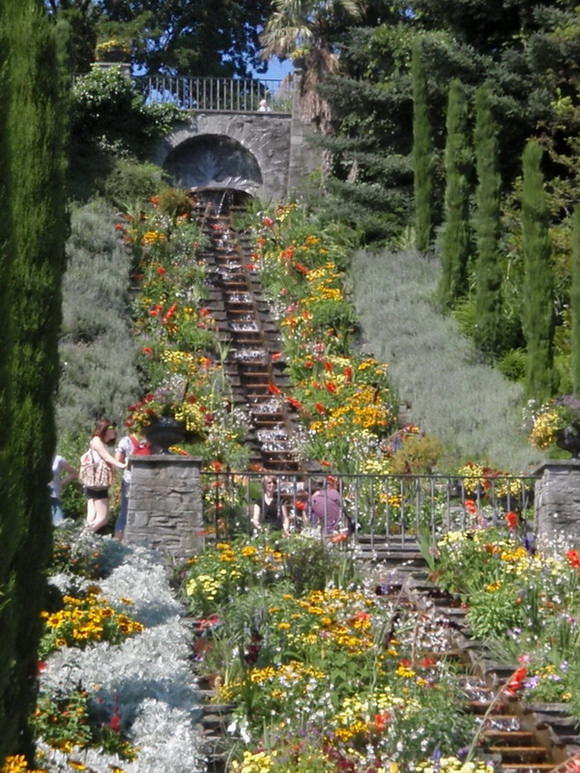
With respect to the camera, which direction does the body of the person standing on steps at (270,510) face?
toward the camera

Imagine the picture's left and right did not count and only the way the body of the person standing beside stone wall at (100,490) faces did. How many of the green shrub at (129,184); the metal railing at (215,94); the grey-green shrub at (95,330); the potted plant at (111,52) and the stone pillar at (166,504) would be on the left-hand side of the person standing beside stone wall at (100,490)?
4

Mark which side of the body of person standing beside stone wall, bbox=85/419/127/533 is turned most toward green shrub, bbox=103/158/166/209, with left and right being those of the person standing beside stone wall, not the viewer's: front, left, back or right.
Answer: left

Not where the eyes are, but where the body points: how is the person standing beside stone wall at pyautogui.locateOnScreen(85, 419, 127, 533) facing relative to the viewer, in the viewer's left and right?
facing to the right of the viewer

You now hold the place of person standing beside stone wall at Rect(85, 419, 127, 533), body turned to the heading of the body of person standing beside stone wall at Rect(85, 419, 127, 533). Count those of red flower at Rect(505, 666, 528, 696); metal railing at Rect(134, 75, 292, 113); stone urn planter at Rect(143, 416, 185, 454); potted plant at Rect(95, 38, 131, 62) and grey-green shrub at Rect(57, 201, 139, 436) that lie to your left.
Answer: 3

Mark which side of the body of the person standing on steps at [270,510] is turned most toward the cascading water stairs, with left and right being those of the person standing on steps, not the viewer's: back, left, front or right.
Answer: back

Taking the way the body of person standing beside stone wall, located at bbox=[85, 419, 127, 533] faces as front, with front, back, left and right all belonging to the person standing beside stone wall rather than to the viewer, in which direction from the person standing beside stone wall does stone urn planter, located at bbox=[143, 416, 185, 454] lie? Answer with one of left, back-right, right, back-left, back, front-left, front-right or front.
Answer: front-right

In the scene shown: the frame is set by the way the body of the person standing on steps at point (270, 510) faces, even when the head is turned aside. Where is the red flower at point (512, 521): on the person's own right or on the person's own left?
on the person's own left

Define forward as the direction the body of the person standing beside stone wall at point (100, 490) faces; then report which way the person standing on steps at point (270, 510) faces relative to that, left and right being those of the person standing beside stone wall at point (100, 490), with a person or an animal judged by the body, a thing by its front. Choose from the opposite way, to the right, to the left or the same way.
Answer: to the right

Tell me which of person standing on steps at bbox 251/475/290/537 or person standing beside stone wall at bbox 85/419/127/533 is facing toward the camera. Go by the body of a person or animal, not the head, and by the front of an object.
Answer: person standing on steps at bbox 251/475/290/537

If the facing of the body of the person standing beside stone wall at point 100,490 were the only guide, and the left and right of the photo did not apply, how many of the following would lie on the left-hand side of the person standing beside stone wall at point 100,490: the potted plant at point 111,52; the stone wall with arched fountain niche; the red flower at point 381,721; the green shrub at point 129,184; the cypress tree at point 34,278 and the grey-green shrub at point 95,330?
4

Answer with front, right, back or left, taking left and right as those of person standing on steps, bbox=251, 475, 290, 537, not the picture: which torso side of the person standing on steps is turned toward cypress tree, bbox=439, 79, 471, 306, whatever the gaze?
back

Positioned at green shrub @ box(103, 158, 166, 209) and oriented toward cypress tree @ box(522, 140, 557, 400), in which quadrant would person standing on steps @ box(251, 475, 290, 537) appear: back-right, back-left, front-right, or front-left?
front-right

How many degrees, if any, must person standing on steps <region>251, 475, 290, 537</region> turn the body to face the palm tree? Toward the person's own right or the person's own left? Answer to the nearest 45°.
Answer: approximately 180°

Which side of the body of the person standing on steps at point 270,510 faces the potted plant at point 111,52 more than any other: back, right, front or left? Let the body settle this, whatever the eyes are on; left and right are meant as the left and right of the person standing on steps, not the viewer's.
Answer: back

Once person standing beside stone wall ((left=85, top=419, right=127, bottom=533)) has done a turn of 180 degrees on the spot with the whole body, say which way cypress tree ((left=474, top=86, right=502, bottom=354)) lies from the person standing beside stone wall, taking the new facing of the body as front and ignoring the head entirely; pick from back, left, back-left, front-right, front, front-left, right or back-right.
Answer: back-right

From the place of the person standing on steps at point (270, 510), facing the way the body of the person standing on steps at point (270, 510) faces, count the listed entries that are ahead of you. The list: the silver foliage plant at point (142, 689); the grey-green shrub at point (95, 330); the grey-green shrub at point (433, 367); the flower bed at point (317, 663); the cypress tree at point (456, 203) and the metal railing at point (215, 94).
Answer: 2

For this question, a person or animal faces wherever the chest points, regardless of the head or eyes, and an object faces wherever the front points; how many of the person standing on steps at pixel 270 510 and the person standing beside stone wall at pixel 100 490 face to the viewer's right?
1
